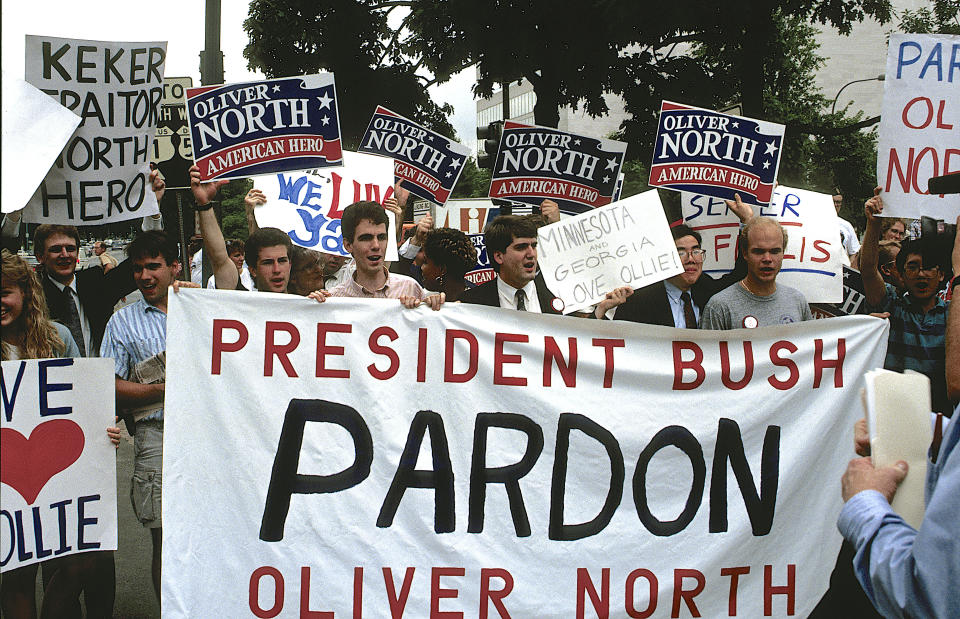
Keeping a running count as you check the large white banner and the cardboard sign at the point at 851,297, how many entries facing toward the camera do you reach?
2

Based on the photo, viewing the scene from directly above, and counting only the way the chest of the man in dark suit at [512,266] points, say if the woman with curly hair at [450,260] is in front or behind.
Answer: behind

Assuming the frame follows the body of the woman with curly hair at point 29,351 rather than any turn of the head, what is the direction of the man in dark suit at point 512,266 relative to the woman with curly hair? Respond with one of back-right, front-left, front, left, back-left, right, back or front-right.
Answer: back-left

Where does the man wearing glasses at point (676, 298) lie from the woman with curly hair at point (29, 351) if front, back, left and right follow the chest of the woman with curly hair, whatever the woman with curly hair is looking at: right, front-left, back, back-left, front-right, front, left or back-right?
back-left

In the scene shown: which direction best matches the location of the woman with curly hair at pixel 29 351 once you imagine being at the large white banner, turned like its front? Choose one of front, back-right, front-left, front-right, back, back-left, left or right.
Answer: right

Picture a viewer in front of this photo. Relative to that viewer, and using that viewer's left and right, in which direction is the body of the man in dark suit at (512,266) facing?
facing the viewer and to the right of the viewer

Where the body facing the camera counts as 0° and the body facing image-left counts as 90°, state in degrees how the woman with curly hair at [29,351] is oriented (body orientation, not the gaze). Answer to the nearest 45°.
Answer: approximately 45°

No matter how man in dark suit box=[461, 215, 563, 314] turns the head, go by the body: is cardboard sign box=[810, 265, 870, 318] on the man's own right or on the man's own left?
on the man's own left
